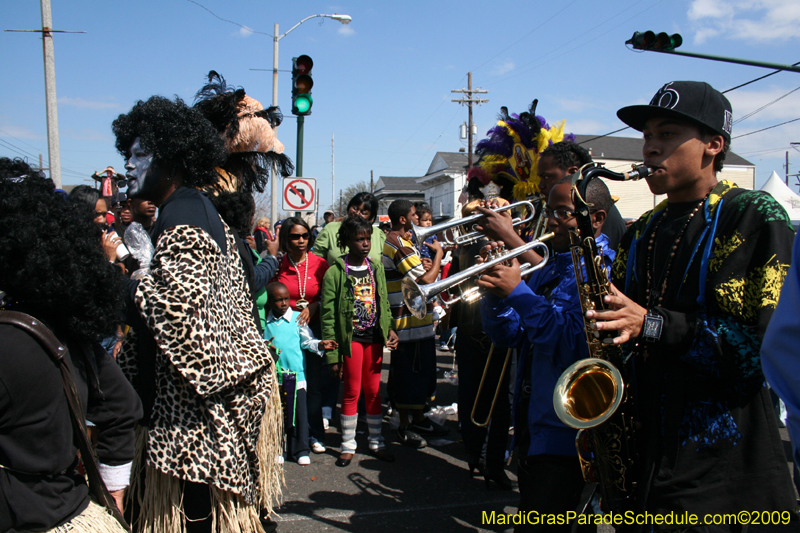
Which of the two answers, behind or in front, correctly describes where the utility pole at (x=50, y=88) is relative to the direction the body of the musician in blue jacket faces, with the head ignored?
in front

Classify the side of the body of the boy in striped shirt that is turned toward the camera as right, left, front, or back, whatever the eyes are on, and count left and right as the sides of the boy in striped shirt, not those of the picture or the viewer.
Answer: right

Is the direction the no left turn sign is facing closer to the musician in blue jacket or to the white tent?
the musician in blue jacket

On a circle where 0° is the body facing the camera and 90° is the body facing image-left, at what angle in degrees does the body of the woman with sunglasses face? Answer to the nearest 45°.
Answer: approximately 0°

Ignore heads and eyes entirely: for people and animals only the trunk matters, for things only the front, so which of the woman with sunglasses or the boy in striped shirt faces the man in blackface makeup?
the woman with sunglasses

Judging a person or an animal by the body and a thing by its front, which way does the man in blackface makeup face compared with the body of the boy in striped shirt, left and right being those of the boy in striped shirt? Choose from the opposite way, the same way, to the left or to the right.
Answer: the opposite way

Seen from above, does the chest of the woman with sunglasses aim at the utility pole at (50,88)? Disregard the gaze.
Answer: no

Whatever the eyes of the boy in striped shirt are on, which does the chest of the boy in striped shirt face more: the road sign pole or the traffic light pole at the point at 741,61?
the traffic light pole
